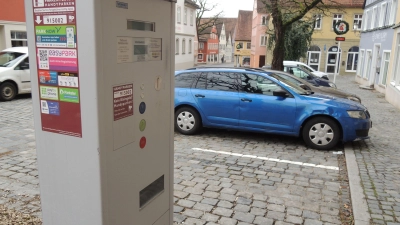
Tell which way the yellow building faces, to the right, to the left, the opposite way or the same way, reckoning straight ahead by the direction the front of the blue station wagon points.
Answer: to the right

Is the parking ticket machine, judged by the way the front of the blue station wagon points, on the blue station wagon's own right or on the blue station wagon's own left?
on the blue station wagon's own right

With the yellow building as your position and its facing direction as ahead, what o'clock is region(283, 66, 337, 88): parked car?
The parked car is roughly at 12 o'clock from the yellow building.

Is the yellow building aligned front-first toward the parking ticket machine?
yes

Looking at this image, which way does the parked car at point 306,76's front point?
to the viewer's right

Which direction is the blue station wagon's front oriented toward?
to the viewer's right

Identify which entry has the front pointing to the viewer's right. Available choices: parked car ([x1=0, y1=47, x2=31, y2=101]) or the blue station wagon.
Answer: the blue station wagon

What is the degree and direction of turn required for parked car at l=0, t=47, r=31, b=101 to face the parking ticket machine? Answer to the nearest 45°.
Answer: approximately 45° to its left

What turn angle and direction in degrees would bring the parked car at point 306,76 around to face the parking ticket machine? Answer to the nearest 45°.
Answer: approximately 90° to its right
